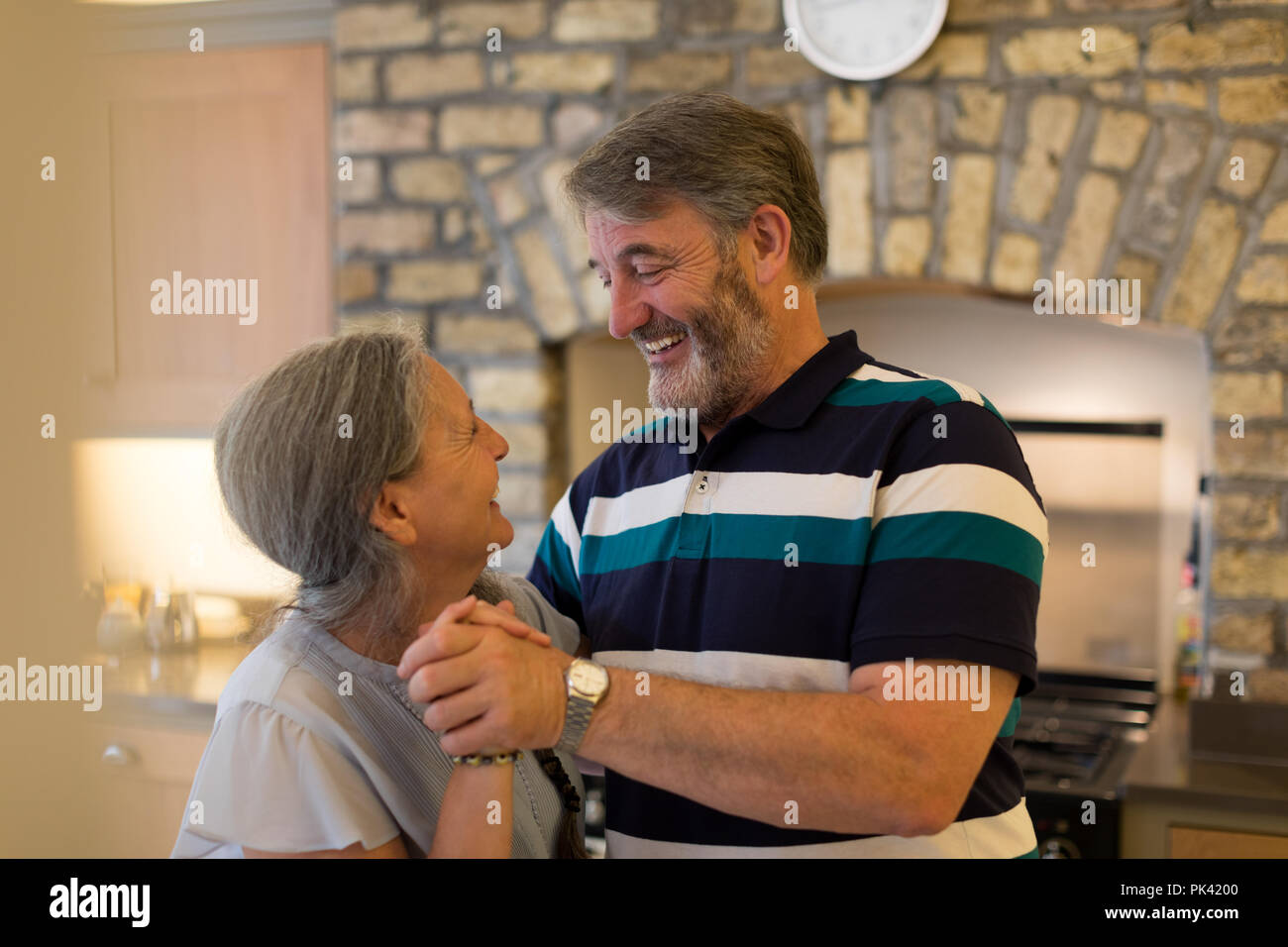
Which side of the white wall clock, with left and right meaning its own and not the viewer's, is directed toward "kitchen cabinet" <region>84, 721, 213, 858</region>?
right

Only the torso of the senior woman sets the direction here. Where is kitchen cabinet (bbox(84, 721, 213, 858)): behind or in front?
behind

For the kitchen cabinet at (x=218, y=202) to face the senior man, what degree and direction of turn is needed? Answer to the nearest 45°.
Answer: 0° — it already faces them

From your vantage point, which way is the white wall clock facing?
toward the camera

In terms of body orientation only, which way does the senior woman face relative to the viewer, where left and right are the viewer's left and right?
facing the viewer and to the right of the viewer

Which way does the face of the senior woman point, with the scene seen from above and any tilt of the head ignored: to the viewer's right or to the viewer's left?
to the viewer's right

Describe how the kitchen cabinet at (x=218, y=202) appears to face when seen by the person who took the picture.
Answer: facing the viewer

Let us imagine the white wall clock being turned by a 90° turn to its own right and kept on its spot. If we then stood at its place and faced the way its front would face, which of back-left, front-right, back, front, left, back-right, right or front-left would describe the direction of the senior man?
left

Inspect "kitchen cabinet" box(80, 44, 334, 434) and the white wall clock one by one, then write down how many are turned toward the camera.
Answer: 2

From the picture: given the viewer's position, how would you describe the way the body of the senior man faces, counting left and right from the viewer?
facing the viewer and to the left of the viewer
